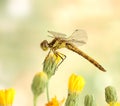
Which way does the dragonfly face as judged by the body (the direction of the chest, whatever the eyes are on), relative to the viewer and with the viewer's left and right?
facing to the left of the viewer
